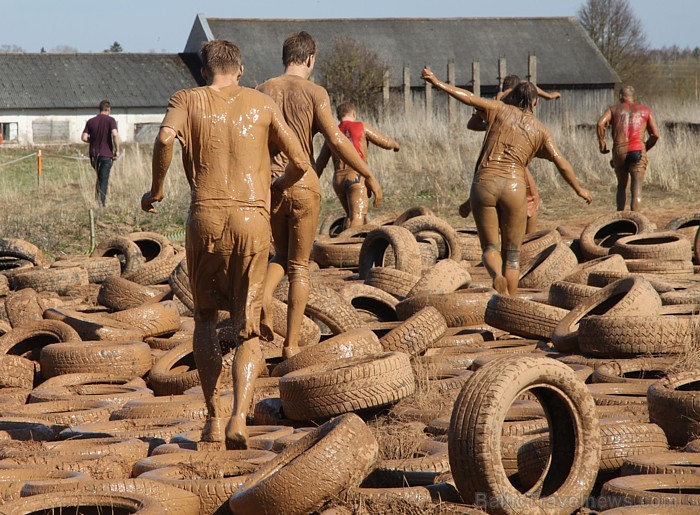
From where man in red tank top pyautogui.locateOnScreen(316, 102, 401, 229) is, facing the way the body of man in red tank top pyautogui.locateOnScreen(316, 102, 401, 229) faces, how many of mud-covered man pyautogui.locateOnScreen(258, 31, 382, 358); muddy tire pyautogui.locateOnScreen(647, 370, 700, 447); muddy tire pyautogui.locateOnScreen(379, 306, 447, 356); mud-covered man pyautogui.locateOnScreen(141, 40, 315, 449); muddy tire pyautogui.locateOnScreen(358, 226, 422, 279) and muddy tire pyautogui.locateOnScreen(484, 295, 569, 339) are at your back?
6

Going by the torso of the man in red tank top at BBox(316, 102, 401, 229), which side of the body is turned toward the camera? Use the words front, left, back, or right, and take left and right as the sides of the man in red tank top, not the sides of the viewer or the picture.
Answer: back

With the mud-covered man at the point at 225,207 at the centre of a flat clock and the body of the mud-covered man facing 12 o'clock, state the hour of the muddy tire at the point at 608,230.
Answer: The muddy tire is roughly at 1 o'clock from the mud-covered man.

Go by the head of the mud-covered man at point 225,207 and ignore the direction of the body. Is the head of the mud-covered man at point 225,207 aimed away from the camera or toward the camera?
away from the camera

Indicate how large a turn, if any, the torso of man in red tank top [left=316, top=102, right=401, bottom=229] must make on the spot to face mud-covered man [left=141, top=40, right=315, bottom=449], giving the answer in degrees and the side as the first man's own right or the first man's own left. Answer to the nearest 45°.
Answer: approximately 180°

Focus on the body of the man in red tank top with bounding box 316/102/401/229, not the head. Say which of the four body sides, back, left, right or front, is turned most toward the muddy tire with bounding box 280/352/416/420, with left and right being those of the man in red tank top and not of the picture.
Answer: back

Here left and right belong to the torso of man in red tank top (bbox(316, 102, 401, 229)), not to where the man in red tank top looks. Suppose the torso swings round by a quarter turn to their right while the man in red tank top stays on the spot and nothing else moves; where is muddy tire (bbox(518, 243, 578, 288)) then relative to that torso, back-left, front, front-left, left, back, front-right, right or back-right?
front-right

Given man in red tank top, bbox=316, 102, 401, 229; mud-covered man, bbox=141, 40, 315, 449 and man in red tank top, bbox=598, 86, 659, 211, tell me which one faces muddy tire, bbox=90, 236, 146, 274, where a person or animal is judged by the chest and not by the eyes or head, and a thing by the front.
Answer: the mud-covered man

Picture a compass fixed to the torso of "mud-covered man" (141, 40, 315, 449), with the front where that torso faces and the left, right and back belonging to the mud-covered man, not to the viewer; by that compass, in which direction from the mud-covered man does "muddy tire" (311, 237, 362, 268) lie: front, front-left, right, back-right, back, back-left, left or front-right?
front

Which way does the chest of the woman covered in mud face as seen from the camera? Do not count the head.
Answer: away from the camera

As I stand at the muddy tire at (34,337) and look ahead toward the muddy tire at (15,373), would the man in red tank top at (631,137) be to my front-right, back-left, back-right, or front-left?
back-left

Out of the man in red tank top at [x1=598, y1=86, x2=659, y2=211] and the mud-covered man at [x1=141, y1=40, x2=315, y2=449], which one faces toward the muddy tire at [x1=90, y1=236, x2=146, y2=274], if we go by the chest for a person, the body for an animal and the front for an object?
the mud-covered man

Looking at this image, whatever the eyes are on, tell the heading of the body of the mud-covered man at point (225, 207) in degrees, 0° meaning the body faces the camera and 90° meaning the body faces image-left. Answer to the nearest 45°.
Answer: approximately 180°

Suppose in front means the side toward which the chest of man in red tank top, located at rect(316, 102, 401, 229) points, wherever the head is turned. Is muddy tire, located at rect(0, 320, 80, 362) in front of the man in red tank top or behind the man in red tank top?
behind

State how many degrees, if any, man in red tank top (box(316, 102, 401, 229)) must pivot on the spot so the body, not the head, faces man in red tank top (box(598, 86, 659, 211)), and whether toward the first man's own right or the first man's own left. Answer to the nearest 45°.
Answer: approximately 45° to the first man's own right
